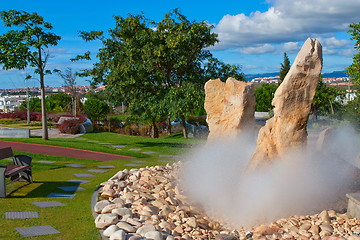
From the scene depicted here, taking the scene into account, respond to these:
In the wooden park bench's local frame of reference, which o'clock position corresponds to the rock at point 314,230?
The rock is roughly at 12 o'clock from the wooden park bench.

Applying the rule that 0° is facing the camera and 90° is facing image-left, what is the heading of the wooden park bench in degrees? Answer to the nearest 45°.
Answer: approximately 315°

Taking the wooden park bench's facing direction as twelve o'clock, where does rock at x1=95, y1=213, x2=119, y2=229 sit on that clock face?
The rock is roughly at 1 o'clock from the wooden park bench.

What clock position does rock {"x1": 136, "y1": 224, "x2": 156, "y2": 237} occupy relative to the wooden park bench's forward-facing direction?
The rock is roughly at 1 o'clock from the wooden park bench.

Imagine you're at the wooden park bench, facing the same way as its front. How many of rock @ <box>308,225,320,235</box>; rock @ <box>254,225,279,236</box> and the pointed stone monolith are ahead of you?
3

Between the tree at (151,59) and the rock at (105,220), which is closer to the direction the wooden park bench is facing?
the rock

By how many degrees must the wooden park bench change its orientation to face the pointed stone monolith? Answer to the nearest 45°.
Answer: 0° — it already faces it

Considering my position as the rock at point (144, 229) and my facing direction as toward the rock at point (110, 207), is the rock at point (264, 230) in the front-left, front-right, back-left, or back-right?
back-right

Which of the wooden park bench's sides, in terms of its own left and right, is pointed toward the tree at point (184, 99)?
left

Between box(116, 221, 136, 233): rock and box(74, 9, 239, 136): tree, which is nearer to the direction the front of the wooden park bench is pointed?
the rock

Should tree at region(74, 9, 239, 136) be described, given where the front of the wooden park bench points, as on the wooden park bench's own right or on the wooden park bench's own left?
on the wooden park bench's own left

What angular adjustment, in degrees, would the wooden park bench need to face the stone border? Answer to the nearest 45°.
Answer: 0° — it already faces it
